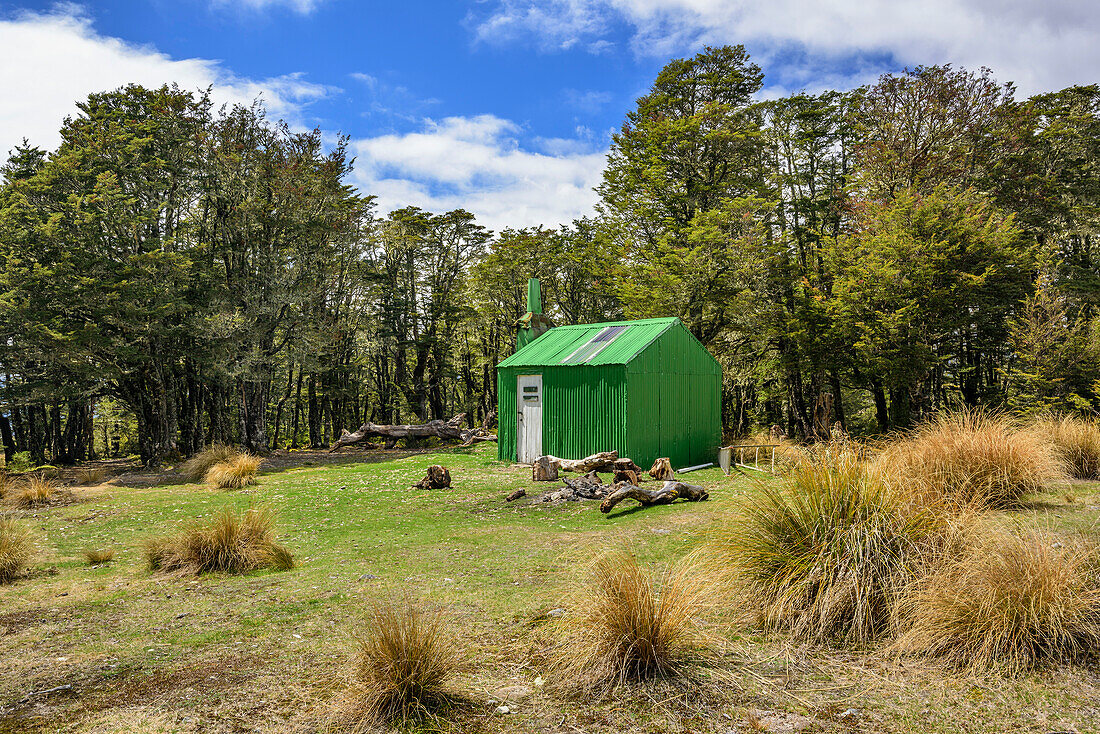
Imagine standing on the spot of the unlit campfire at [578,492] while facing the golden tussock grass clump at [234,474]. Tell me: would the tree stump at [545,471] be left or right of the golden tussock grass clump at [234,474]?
right

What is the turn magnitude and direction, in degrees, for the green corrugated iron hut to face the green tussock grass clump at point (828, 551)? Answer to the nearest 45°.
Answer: approximately 45° to its left

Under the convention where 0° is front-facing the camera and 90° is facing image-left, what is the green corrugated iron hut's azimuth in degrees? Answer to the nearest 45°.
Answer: approximately 45°

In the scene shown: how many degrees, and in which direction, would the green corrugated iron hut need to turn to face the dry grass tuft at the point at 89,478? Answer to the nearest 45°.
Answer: approximately 45° to its right

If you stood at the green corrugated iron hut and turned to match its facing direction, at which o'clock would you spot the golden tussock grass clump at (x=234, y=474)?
The golden tussock grass clump is roughly at 1 o'clock from the green corrugated iron hut.

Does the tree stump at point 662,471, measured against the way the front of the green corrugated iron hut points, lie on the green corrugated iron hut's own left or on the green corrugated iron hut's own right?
on the green corrugated iron hut's own left

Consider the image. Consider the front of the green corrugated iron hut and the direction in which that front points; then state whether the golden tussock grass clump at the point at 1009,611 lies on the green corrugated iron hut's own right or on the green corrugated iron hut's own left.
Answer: on the green corrugated iron hut's own left
